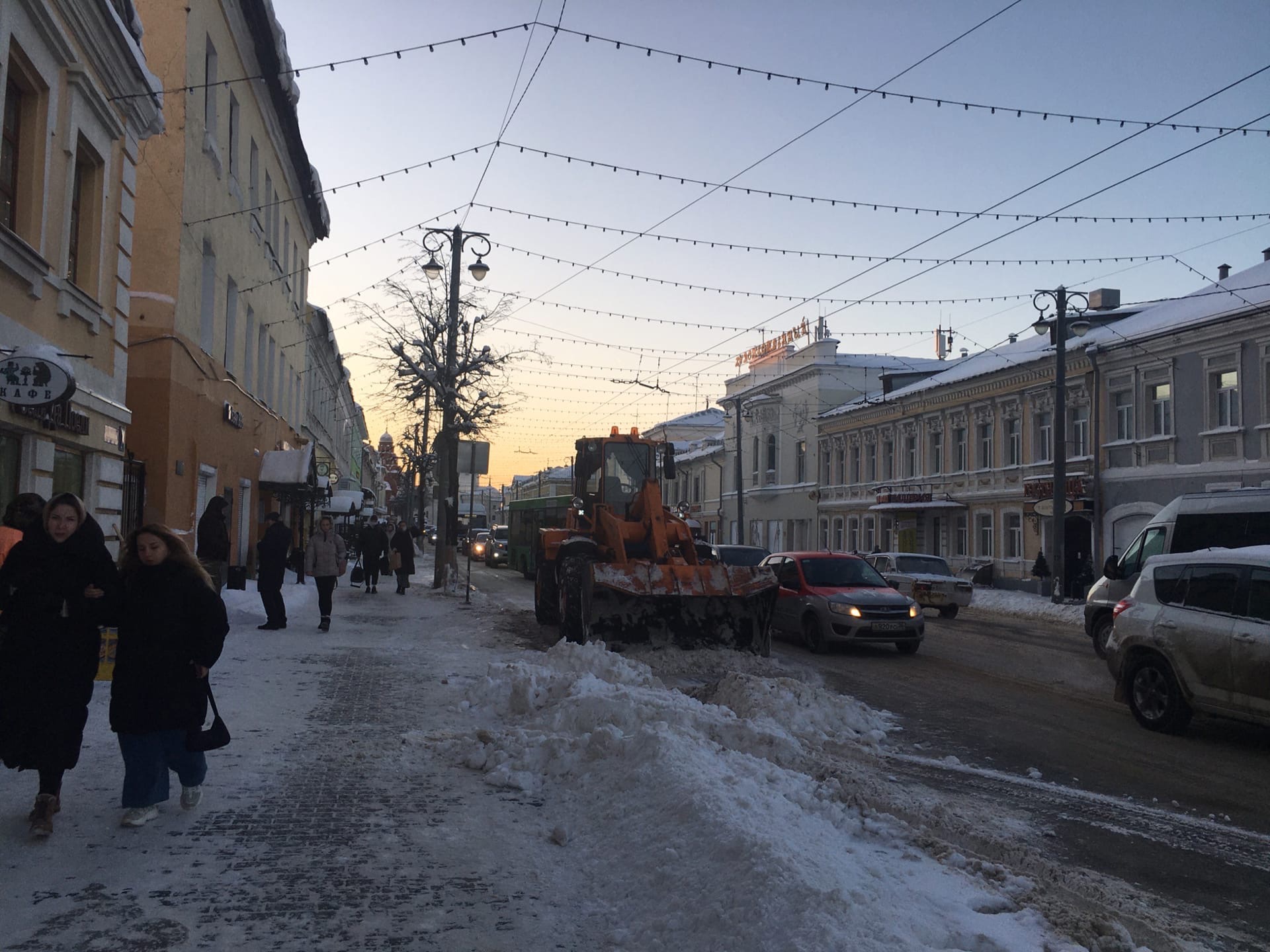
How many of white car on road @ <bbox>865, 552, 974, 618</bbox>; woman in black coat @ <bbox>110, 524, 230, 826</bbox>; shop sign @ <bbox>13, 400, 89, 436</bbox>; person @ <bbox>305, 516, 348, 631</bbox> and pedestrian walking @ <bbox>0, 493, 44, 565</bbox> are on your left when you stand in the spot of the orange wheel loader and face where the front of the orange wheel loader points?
1

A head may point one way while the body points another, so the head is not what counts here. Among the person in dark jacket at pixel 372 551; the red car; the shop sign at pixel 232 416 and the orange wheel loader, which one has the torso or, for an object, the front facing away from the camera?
the person in dark jacket

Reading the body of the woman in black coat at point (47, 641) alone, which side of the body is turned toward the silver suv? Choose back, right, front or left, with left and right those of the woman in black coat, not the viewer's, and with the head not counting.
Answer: left

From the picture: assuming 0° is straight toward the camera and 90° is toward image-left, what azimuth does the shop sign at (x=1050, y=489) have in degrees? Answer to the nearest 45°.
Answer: approximately 45°

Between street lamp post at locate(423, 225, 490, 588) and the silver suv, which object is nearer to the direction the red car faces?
the silver suv

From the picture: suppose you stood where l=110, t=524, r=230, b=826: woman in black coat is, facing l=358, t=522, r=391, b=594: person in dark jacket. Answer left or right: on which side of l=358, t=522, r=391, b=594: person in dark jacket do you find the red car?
right

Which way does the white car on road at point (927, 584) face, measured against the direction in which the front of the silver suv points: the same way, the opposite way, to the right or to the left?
the opposite way

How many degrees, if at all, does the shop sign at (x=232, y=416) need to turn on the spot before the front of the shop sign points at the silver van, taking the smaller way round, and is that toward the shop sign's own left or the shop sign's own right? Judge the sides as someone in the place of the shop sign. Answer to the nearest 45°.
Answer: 0° — it already faces it

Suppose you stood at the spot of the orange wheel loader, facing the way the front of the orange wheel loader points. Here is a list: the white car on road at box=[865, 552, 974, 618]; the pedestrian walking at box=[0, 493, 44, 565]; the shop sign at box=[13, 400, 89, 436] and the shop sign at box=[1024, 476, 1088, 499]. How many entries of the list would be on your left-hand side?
2

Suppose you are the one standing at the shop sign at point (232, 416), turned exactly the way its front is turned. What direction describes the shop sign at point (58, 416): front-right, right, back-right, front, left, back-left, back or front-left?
front-right
